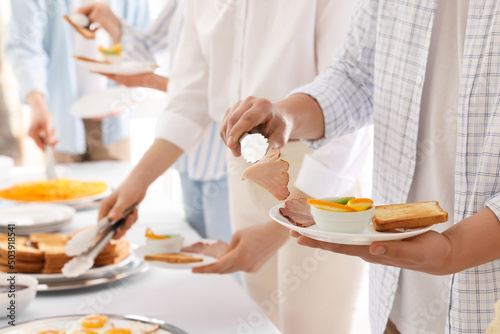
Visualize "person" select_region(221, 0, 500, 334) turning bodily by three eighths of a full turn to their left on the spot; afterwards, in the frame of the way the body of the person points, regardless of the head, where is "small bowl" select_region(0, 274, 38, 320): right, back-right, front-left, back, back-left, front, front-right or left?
back

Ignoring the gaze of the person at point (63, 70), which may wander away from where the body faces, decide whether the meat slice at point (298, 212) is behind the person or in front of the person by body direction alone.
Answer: in front

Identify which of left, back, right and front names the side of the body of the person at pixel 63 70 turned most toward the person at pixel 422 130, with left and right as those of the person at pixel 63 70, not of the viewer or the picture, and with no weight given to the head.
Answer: front

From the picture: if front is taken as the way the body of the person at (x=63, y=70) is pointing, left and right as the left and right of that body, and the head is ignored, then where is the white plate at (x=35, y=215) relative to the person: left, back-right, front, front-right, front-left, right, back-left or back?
front

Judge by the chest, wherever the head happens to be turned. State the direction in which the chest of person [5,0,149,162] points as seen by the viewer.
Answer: toward the camera

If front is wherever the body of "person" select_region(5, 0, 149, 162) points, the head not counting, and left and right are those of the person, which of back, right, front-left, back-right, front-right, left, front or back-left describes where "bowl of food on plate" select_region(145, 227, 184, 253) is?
front

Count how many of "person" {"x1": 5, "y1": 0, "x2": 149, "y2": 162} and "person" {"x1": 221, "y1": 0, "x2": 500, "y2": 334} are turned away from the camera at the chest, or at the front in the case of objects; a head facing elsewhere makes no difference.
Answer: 0

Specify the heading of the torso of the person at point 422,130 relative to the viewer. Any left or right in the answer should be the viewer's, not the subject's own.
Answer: facing the viewer and to the left of the viewer

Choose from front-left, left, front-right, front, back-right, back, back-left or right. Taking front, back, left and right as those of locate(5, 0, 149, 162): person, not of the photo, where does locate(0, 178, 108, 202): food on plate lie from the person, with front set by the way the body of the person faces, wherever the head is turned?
front

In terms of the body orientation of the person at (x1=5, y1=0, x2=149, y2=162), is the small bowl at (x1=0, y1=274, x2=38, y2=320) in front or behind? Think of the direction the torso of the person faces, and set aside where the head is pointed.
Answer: in front

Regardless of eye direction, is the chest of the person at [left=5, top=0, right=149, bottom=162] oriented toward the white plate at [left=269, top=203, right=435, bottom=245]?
yes

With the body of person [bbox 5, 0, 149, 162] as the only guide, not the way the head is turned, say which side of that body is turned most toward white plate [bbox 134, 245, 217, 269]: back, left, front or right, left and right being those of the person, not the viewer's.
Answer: front
